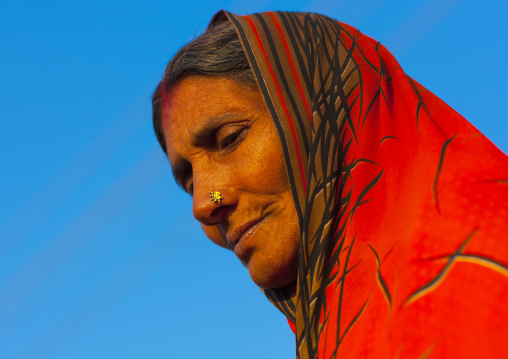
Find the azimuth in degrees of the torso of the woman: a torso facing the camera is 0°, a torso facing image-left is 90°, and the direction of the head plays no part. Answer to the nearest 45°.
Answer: approximately 45°

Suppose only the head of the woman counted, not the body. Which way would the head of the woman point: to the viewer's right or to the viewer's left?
to the viewer's left
